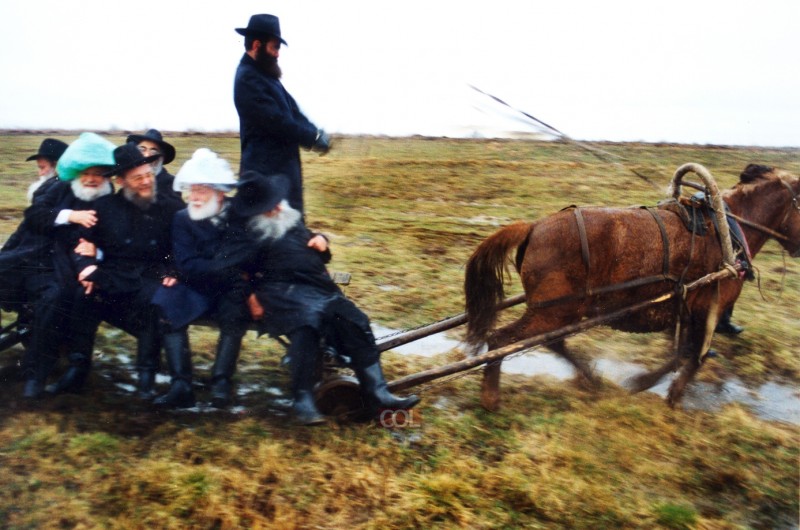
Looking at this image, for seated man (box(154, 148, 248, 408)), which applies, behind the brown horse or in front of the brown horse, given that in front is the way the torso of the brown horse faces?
behind

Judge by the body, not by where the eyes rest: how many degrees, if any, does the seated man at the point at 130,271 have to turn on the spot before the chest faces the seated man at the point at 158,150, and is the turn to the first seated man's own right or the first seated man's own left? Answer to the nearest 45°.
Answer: approximately 180°

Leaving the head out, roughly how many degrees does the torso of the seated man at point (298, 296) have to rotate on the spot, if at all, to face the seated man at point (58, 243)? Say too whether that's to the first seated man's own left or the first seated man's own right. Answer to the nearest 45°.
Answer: approximately 135° to the first seated man's own right

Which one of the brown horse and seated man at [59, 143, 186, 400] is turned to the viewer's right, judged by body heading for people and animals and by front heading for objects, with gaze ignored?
the brown horse

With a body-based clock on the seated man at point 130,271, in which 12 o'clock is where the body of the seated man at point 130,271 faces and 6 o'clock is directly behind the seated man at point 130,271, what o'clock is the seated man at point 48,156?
the seated man at point 48,156 is roughly at 5 o'clock from the seated man at point 130,271.

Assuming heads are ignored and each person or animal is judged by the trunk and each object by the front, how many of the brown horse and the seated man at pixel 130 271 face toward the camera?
1

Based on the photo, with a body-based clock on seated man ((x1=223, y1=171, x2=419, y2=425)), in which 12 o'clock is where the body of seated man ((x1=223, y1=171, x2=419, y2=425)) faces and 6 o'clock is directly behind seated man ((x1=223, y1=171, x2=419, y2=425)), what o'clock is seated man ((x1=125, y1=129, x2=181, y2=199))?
seated man ((x1=125, y1=129, x2=181, y2=199)) is roughly at 6 o'clock from seated man ((x1=223, y1=171, x2=419, y2=425)).

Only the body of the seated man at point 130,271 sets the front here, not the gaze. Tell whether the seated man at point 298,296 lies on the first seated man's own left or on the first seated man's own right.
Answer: on the first seated man's own left

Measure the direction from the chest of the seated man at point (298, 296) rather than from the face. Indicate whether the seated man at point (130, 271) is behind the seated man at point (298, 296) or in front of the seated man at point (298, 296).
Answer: behind

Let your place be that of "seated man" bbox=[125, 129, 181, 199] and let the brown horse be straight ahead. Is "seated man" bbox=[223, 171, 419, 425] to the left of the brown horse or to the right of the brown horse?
right

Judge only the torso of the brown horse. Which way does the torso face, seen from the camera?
to the viewer's right
